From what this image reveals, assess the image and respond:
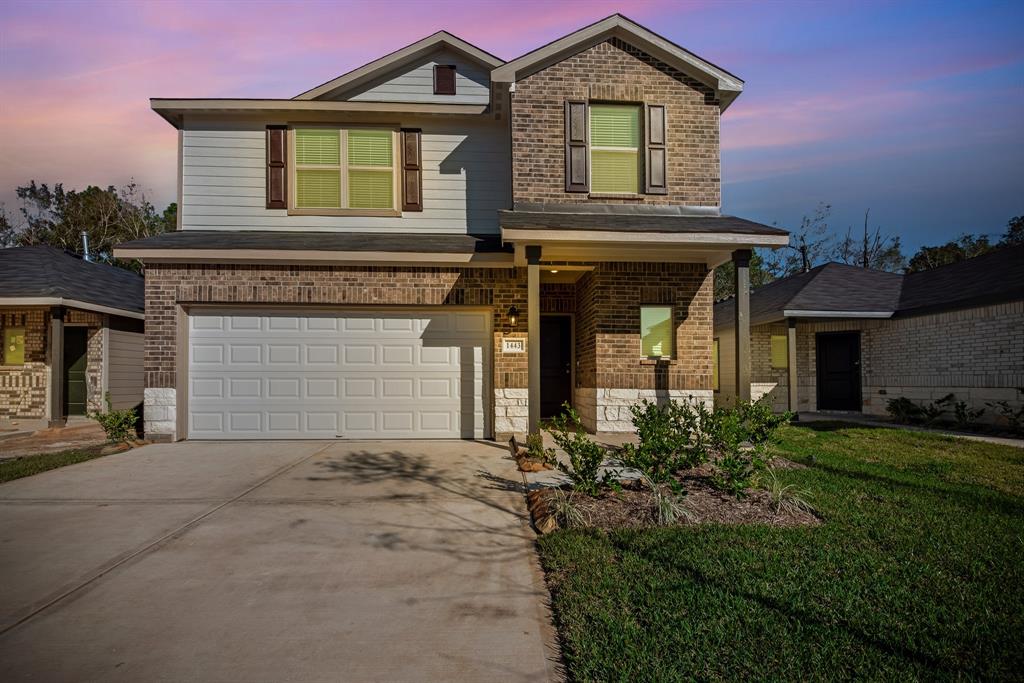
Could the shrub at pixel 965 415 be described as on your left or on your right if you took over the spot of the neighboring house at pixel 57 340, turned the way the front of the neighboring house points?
on your left

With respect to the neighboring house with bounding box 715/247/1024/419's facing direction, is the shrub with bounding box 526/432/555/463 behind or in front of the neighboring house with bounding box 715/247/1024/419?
in front

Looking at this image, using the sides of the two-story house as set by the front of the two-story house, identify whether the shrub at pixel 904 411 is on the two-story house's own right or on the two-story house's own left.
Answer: on the two-story house's own left

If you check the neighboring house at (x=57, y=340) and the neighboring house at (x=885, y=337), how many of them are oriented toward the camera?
2

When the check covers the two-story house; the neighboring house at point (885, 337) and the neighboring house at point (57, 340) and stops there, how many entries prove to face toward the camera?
3

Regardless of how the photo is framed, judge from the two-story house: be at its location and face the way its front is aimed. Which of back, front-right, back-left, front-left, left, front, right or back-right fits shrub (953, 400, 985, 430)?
left

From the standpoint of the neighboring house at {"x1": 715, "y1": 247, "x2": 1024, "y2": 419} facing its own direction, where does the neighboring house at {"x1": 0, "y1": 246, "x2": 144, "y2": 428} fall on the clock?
the neighboring house at {"x1": 0, "y1": 246, "x2": 144, "y2": 428} is roughly at 2 o'clock from the neighboring house at {"x1": 715, "y1": 247, "x2": 1024, "y2": 419}.

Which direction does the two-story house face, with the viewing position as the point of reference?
facing the viewer

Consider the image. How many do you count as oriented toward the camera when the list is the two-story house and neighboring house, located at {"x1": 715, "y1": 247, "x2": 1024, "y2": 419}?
2

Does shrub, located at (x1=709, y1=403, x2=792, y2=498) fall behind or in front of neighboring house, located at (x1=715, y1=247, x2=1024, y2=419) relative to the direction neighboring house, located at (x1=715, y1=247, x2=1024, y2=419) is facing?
in front

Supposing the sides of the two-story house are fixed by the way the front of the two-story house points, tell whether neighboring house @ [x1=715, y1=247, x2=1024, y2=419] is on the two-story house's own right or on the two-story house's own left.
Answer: on the two-story house's own left
